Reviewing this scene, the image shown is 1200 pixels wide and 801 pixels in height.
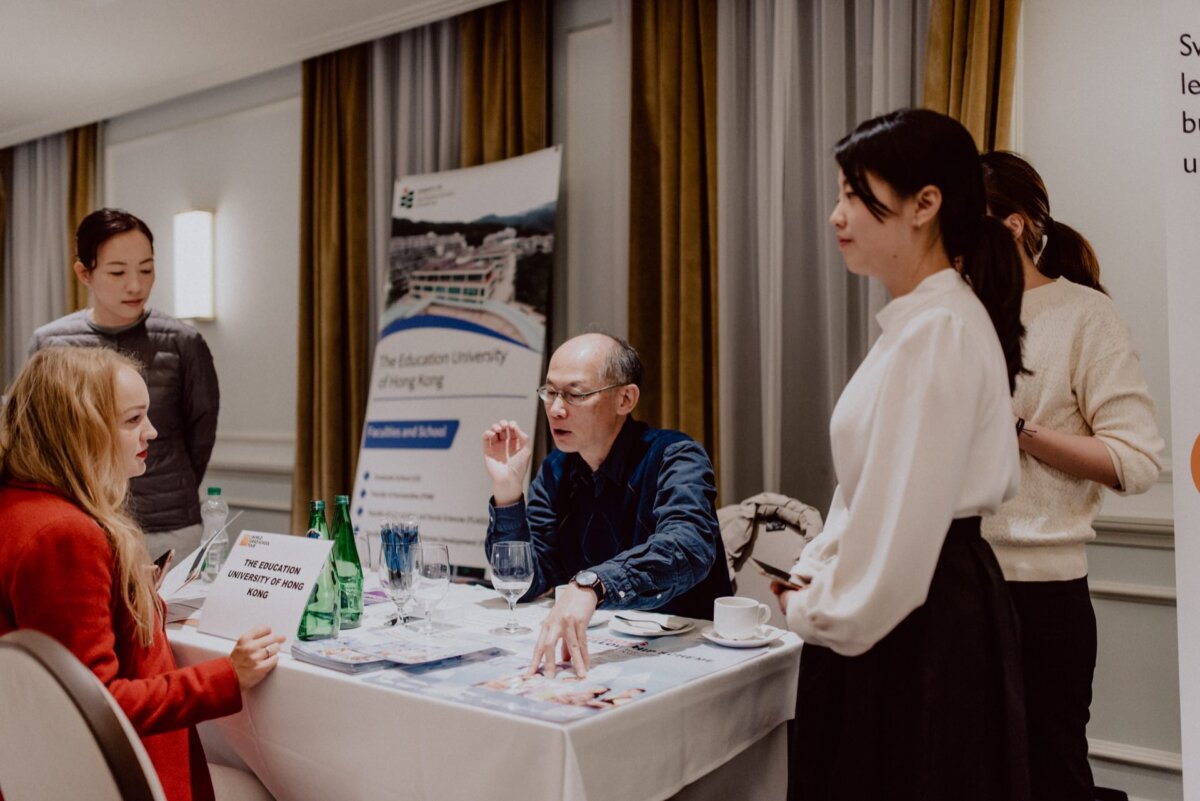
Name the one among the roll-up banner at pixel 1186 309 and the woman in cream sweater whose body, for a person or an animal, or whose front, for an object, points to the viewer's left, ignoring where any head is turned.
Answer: the woman in cream sweater

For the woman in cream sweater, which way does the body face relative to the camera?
to the viewer's left

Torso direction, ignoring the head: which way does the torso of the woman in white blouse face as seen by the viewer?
to the viewer's left

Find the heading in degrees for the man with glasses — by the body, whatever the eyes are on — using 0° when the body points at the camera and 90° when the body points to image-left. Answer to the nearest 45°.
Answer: approximately 45°

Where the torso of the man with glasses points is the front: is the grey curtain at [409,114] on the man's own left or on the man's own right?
on the man's own right

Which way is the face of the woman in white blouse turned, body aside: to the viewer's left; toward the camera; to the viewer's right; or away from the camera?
to the viewer's left

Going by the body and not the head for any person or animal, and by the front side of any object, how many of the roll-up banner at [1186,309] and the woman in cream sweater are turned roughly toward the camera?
1

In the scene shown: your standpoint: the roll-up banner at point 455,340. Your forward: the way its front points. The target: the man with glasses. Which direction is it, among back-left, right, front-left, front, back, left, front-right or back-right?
front-left

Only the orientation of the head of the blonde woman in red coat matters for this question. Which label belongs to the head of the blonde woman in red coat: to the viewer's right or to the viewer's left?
to the viewer's right

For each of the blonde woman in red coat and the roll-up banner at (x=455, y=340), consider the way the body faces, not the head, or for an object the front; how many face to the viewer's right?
1

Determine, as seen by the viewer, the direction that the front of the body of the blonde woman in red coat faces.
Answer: to the viewer's right
